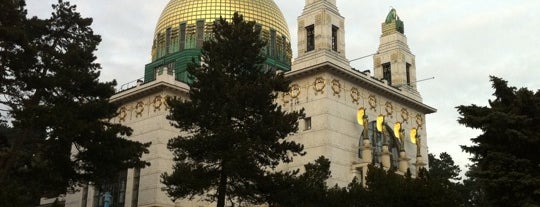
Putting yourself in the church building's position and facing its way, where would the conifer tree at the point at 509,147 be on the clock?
The conifer tree is roughly at 1 o'clock from the church building.

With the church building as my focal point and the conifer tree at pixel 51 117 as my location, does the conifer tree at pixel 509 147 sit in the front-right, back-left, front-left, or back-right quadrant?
front-right

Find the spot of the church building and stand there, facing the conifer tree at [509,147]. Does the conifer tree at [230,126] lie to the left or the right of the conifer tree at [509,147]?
right

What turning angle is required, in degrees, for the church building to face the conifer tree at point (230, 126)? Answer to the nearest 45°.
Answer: approximately 45° to its right

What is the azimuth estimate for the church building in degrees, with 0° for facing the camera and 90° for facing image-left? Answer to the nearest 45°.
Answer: approximately 315°

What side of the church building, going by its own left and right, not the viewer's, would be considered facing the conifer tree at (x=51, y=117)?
right
